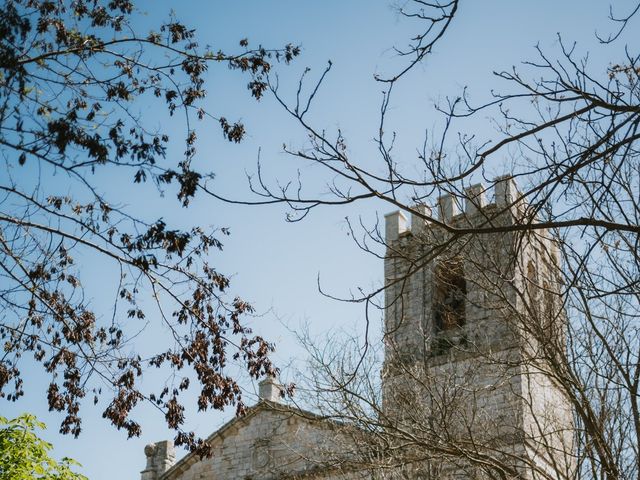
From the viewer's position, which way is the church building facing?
facing the viewer and to the left of the viewer
